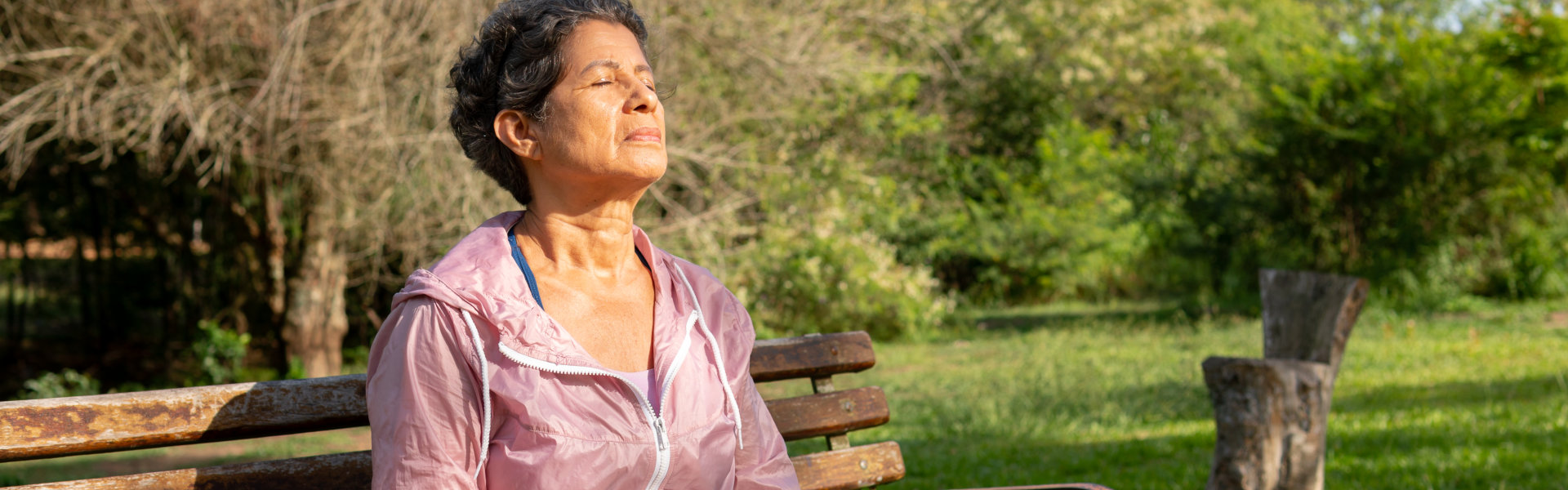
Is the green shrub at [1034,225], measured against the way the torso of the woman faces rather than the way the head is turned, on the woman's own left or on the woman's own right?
on the woman's own left

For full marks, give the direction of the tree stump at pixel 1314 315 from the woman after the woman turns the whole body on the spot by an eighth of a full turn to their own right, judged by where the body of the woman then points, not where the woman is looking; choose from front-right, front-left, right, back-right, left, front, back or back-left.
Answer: back-left

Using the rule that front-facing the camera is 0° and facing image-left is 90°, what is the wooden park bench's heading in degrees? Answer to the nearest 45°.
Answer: approximately 315°

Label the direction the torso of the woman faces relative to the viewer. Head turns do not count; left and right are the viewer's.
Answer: facing the viewer and to the right of the viewer

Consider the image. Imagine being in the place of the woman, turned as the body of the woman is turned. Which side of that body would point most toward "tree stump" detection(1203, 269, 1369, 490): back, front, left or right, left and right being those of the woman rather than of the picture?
left

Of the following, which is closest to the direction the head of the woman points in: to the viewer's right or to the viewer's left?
to the viewer's right

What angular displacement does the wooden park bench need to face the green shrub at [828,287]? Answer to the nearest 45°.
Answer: approximately 135° to its left

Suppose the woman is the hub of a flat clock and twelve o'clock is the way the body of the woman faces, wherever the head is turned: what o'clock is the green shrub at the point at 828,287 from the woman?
The green shrub is roughly at 8 o'clock from the woman.
